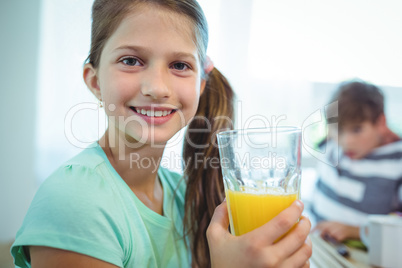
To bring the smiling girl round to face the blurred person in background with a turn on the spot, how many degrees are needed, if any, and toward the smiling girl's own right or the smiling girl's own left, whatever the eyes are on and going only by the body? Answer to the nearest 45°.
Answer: approximately 90° to the smiling girl's own left

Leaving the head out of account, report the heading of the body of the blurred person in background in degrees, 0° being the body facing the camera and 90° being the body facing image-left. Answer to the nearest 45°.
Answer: approximately 45°

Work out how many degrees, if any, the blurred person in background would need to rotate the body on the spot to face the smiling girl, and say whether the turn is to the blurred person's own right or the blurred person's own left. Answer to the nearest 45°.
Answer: approximately 45° to the blurred person's own left

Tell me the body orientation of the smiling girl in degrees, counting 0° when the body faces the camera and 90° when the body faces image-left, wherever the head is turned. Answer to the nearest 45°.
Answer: approximately 315°
